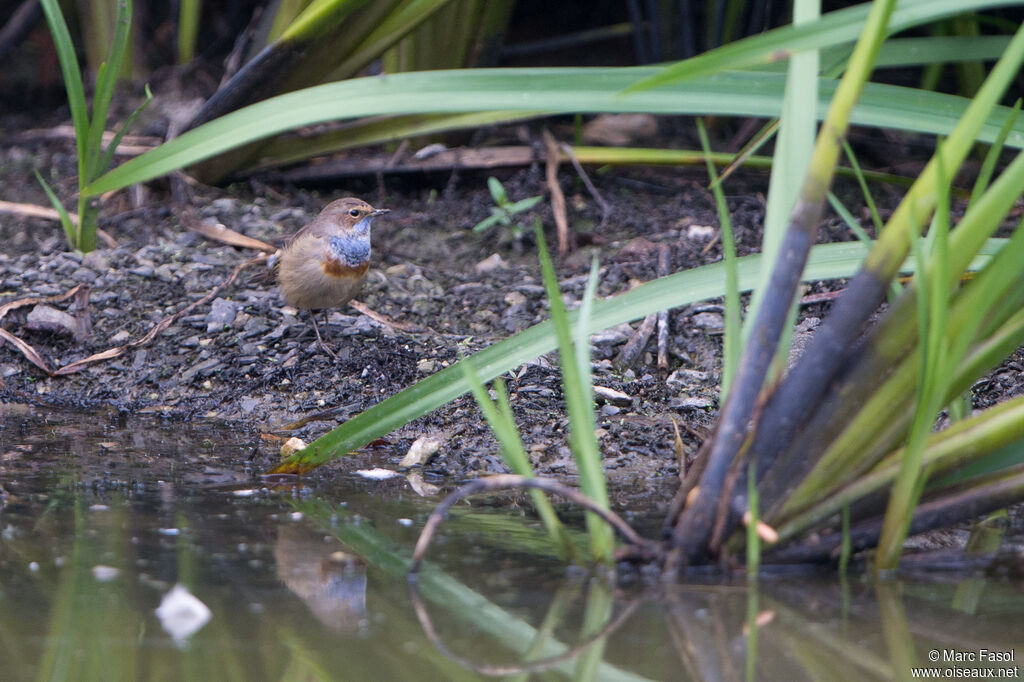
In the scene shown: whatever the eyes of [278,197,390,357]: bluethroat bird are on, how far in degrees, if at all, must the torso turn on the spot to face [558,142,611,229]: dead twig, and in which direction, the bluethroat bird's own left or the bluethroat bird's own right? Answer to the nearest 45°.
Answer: approximately 45° to the bluethroat bird's own left

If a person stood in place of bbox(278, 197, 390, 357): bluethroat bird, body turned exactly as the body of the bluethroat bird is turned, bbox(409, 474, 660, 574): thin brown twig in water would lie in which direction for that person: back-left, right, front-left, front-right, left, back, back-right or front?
front-right

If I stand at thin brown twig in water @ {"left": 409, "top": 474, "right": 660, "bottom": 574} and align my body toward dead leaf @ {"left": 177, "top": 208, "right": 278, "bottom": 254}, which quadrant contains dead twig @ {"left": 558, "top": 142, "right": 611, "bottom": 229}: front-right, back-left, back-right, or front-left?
front-right

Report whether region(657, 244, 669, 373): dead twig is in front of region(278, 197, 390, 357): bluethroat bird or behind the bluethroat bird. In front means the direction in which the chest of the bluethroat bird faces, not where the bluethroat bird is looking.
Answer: in front

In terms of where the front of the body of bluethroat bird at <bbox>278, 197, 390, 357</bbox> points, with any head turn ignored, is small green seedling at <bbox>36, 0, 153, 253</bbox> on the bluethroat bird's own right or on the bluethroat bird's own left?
on the bluethroat bird's own right

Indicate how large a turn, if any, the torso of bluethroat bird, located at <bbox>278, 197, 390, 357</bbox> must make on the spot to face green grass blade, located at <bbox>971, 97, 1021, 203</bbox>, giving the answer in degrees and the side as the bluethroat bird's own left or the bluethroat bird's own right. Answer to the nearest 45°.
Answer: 0° — it already faces it

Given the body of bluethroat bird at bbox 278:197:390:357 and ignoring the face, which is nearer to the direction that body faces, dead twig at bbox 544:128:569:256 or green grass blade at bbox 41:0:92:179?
the dead twig

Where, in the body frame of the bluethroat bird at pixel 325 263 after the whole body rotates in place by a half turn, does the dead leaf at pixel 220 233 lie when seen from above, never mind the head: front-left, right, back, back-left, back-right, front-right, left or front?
front

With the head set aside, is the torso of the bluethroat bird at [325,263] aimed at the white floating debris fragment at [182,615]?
no

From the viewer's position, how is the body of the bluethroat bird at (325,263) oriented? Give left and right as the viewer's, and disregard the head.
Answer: facing the viewer and to the right of the viewer

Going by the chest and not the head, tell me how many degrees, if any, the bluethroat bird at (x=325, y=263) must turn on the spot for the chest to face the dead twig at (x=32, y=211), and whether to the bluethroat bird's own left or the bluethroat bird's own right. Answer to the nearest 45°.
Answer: approximately 180°
